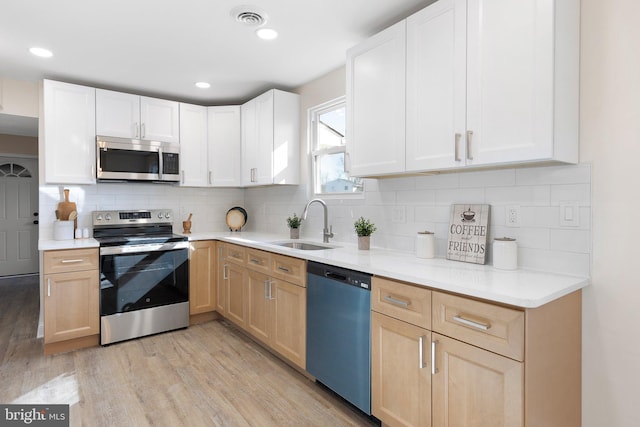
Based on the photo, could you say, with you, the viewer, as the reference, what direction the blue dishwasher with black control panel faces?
facing the viewer and to the left of the viewer

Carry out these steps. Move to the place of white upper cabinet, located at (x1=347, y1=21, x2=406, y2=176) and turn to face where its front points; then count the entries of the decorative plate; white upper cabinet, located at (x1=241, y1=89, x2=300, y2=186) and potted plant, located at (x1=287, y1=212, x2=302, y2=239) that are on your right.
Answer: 3

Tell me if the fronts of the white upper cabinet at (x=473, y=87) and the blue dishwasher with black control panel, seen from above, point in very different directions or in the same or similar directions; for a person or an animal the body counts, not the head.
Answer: same or similar directions

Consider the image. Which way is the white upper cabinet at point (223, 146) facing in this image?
toward the camera

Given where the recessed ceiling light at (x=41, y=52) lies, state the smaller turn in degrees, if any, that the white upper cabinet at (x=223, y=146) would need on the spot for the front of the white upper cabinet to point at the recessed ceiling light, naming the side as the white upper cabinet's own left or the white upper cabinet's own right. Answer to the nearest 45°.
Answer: approximately 45° to the white upper cabinet's own right

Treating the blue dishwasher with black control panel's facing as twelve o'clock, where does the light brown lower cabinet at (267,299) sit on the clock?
The light brown lower cabinet is roughly at 3 o'clock from the blue dishwasher with black control panel.

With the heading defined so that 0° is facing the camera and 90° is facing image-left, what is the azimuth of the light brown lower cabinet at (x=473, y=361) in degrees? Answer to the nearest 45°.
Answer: approximately 45°

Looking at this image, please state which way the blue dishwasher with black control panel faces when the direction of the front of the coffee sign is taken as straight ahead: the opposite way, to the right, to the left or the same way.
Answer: the same way

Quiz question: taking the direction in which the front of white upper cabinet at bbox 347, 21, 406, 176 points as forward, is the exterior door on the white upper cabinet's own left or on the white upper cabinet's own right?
on the white upper cabinet's own right

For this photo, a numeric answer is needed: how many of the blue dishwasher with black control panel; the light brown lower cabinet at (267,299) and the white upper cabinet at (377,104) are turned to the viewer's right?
0

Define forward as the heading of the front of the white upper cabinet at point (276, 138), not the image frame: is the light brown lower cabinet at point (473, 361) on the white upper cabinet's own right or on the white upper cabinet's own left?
on the white upper cabinet's own left

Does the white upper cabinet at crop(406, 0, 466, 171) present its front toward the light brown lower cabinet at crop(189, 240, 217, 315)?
no

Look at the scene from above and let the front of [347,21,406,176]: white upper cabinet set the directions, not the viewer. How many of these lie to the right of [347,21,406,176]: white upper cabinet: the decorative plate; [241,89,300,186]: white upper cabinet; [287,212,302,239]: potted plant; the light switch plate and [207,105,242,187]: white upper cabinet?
4

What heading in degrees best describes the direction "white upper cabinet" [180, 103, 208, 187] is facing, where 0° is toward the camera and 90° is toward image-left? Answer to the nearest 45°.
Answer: approximately 315°

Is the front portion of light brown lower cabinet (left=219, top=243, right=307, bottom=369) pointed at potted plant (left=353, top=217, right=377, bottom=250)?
no

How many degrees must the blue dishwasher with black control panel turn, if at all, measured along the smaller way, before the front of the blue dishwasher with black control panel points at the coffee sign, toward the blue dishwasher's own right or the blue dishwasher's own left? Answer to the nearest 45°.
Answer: approximately 135° to the blue dishwasher's own left
